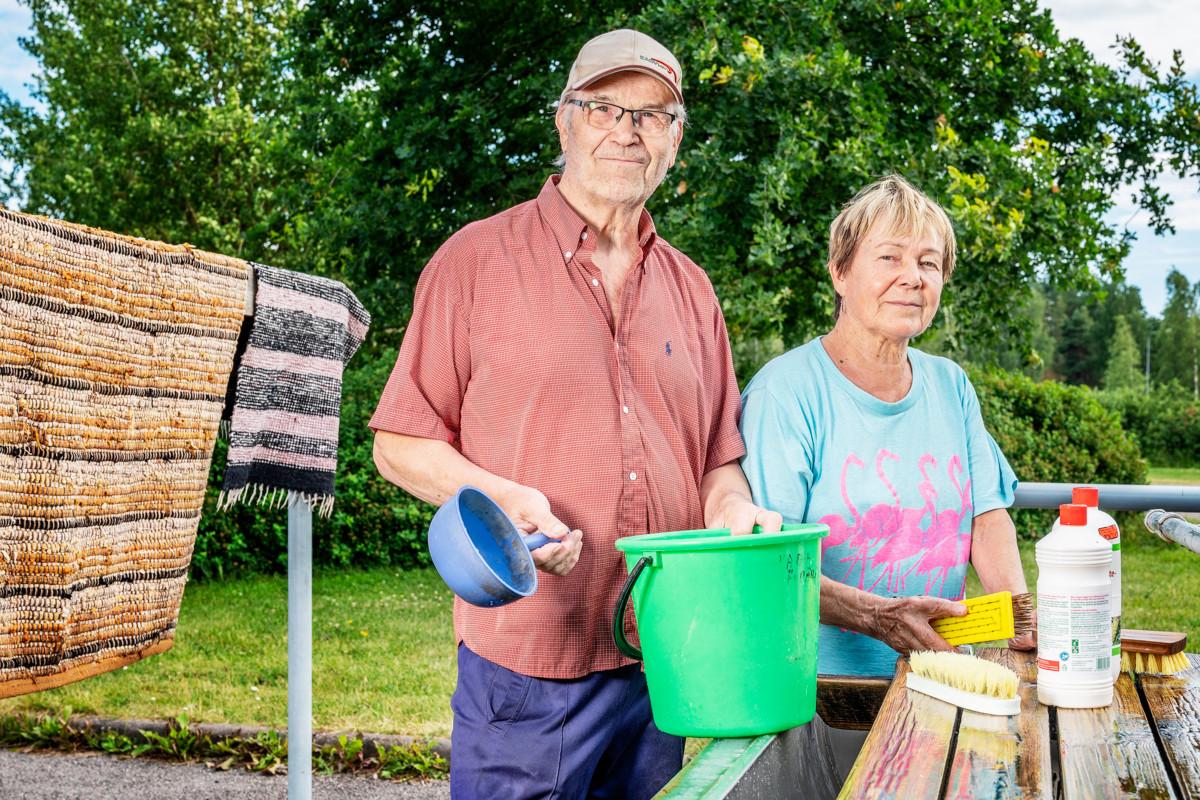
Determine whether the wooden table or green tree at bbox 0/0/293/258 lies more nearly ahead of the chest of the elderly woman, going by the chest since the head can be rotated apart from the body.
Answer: the wooden table

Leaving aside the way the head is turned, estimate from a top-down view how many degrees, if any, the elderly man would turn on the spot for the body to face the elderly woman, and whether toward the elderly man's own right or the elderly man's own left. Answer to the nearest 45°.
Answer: approximately 45° to the elderly man's own left

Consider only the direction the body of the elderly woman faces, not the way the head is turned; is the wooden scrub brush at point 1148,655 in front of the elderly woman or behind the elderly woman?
in front

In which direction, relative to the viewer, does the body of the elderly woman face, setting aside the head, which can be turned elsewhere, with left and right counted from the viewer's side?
facing the viewer and to the right of the viewer

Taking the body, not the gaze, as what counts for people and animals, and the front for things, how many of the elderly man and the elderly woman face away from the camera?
0

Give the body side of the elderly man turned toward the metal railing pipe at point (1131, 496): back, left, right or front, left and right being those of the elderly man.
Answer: left

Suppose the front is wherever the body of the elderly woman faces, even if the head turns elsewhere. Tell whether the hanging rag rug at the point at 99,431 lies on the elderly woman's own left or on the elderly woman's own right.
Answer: on the elderly woman's own right

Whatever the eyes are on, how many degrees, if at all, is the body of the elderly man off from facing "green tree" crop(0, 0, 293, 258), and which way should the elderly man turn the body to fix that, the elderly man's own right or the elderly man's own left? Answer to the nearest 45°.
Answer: approximately 180°

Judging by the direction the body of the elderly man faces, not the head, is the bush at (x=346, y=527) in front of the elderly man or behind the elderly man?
behind

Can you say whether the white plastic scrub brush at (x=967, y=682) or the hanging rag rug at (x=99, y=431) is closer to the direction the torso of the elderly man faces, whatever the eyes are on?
the white plastic scrub brush

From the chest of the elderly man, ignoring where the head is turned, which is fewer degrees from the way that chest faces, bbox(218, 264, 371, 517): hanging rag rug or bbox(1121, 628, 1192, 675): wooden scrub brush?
the wooden scrub brush

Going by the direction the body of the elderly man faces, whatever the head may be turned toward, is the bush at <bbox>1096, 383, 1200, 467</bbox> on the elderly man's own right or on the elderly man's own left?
on the elderly man's own left

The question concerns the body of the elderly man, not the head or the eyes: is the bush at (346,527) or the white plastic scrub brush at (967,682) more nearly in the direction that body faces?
the white plastic scrub brush
